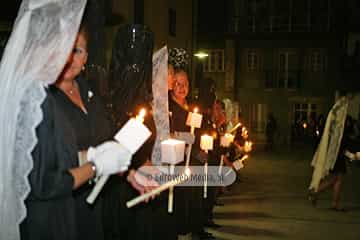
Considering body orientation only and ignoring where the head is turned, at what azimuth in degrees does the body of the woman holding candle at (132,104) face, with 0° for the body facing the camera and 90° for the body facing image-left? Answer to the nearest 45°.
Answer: approximately 270°

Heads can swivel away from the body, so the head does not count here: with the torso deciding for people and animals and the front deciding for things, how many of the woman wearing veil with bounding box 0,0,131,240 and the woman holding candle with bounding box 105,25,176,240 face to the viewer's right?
2

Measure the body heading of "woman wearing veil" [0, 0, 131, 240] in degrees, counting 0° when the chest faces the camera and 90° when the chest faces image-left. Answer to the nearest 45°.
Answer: approximately 270°

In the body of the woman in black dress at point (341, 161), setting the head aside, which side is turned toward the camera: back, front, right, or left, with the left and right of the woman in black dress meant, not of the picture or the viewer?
right

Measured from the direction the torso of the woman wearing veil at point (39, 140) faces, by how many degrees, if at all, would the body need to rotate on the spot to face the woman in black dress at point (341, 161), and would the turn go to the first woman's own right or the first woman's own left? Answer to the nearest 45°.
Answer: approximately 45° to the first woman's own left

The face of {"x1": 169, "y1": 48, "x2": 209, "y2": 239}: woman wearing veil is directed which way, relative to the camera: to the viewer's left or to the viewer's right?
to the viewer's right
